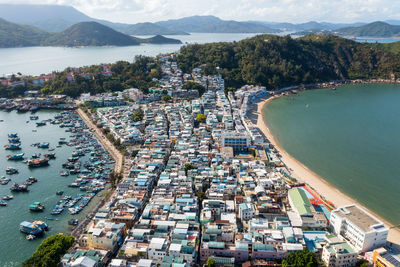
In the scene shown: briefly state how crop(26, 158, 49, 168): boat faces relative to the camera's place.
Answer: facing to the left of the viewer

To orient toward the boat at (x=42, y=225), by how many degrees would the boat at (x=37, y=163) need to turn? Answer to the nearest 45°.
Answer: approximately 90° to its left

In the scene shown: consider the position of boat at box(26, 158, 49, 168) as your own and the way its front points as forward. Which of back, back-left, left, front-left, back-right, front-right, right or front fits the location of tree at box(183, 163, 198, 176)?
back-left

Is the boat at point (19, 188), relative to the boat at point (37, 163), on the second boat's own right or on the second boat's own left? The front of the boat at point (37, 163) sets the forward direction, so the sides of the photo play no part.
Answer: on the second boat's own left

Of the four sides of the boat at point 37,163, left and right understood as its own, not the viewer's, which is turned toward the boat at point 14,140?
right

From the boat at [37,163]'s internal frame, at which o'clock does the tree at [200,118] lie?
The tree is roughly at 6 o'clock from the boat.

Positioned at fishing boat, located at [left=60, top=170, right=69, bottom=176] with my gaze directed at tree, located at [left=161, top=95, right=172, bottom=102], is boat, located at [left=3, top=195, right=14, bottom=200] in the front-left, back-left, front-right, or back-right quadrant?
back-left
